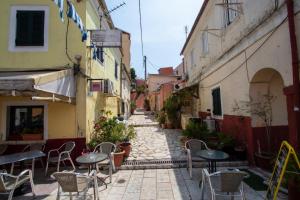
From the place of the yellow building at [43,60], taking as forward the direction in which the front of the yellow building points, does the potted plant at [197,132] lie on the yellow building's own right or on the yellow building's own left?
on the yellow building's own left

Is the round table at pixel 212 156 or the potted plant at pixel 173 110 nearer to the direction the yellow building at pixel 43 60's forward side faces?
the round table
